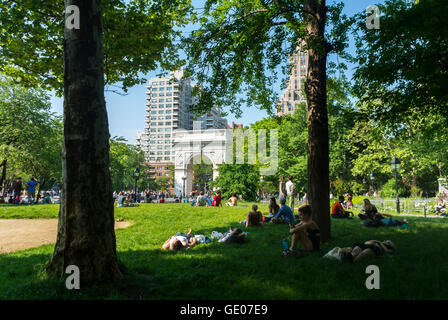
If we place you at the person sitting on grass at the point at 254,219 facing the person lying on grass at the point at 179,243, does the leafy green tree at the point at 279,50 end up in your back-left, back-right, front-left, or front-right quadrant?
front-left

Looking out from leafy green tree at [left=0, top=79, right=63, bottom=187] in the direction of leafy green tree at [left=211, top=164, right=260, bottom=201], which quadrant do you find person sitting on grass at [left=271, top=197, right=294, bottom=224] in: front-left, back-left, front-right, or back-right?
front-right

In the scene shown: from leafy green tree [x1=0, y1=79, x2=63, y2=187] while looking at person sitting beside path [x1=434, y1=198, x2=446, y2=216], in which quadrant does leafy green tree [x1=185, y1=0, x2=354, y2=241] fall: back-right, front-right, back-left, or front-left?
front-right

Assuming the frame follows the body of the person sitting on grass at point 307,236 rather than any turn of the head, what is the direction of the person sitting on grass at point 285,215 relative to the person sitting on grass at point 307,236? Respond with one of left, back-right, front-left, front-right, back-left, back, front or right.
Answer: right

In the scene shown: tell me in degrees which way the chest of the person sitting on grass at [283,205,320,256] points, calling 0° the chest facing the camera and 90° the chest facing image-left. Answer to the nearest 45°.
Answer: approximately 90°
